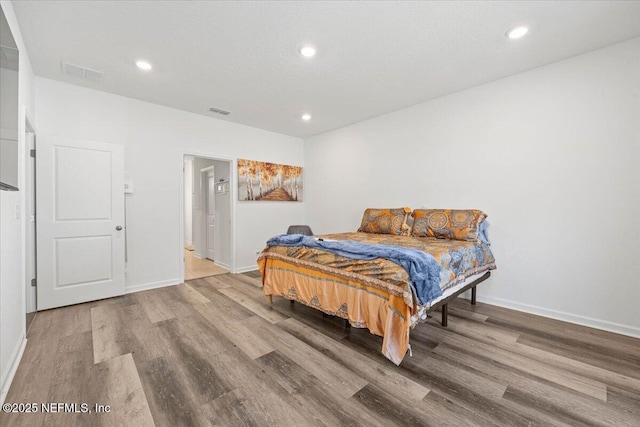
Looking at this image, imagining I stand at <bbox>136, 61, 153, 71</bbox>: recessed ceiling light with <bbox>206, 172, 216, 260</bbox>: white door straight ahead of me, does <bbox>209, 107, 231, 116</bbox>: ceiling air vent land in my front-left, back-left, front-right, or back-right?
front-right

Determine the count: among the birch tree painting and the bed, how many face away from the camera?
0

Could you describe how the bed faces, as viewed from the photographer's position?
facing the viewer and to the left of the viewer

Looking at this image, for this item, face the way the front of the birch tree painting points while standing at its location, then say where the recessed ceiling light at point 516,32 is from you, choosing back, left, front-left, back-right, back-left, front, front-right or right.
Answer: front

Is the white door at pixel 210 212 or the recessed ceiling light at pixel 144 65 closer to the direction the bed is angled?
the recessed ceiling light

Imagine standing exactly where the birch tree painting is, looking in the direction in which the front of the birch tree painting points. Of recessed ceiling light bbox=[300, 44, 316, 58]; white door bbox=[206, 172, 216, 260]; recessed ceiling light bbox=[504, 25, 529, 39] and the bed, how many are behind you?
1

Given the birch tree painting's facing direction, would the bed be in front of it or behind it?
in front

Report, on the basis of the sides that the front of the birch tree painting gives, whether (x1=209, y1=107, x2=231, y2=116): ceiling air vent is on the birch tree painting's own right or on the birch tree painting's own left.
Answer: on the birch tree painting's own right

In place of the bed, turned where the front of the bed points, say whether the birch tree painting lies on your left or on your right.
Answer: on your right

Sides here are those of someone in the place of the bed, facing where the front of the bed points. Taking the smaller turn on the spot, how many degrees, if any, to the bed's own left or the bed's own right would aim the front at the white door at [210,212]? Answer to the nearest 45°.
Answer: approximately 90° to the bed's own right

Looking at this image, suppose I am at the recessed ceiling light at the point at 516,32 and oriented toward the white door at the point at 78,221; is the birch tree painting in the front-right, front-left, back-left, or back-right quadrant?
front-right

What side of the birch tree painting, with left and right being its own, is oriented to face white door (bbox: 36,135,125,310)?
right

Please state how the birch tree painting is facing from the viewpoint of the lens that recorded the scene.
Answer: facing the viewer and to the right of the viewer

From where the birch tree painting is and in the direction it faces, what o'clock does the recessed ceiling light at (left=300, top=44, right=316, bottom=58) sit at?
The recessed ceiling light is roughly at 1 o'clock from the birch tree painting.
